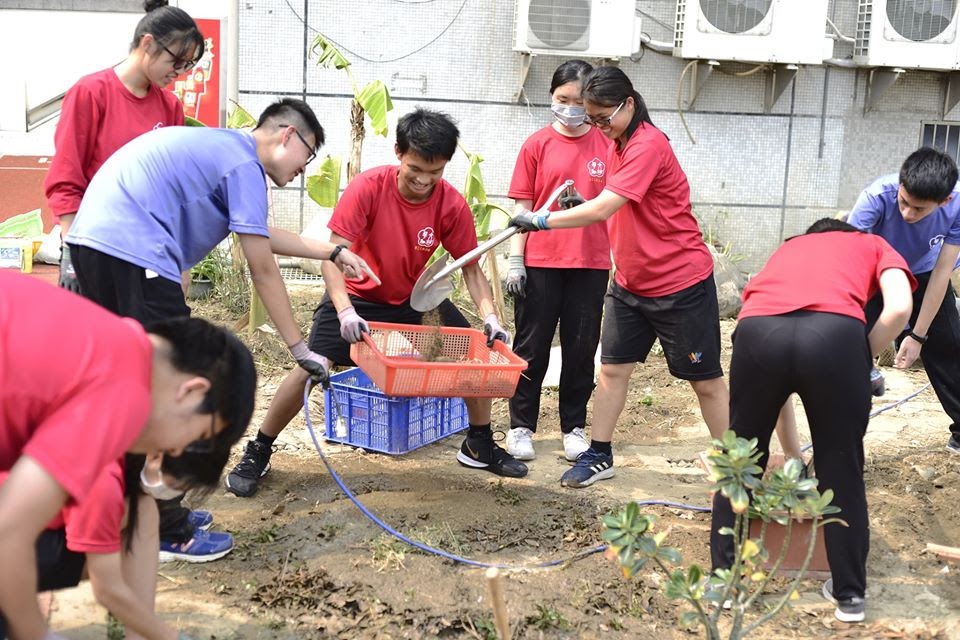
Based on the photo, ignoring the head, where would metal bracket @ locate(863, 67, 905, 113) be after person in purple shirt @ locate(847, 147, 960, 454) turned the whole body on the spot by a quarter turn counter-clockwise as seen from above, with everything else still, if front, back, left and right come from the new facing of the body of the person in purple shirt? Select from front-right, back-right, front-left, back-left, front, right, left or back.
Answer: back-left

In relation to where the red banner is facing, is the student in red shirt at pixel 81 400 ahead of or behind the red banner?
ahead

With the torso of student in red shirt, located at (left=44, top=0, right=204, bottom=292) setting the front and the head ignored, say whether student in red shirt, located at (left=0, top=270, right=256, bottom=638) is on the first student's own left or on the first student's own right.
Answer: on the first student's own right

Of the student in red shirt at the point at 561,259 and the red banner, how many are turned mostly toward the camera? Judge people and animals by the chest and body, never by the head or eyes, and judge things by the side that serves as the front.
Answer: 2

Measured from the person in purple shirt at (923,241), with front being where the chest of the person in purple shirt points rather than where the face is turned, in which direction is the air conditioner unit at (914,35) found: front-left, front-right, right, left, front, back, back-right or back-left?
back-right

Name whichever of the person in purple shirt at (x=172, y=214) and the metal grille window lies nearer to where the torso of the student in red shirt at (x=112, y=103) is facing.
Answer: the person in purple shirt

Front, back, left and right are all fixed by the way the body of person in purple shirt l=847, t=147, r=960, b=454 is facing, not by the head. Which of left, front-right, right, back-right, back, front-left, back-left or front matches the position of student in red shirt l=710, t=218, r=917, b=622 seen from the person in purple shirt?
front-left

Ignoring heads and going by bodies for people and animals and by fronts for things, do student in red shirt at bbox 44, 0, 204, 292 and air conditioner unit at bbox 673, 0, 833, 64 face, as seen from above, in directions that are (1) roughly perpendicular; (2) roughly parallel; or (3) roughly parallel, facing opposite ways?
roughly perpendicular

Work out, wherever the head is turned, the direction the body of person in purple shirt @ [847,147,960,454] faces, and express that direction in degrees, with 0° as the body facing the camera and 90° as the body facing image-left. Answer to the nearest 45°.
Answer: approximately 45°

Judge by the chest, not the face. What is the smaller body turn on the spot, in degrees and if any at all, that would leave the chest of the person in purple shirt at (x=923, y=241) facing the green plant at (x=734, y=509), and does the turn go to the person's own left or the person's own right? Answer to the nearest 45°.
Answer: approximately 45° to the person's own left

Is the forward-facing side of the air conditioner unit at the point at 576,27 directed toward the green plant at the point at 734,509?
yes

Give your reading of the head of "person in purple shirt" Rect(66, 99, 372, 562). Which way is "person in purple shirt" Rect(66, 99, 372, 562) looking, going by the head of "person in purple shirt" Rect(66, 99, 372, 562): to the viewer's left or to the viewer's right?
to the viewer's right

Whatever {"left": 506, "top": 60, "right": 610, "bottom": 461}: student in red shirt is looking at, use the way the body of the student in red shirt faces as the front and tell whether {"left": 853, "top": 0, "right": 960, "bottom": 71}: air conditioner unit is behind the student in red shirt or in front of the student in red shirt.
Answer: behind

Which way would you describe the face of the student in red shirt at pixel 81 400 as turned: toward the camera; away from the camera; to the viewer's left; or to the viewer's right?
to the viewer's right
